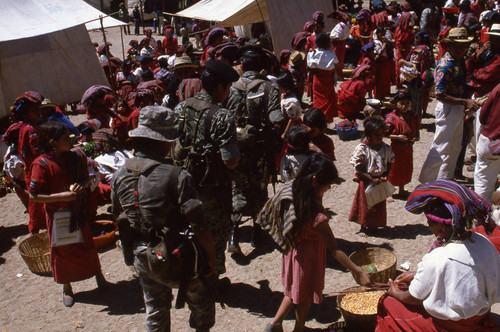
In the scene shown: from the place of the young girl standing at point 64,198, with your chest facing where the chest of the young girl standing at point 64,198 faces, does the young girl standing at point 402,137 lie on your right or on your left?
on your left

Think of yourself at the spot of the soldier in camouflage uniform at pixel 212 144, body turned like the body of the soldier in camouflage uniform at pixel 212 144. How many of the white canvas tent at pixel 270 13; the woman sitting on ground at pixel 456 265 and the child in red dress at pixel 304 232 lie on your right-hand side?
2

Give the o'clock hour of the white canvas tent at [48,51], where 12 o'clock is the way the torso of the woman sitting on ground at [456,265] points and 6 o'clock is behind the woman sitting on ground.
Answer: The white canvas tent is roughly at 12 o'clock from the woman sitting on ground.

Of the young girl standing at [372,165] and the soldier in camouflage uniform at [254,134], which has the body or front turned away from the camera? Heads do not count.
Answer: the soldier in camouflage uniform

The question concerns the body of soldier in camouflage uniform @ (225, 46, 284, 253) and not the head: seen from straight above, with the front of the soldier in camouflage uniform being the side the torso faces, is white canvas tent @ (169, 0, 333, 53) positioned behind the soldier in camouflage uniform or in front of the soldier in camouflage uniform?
in front

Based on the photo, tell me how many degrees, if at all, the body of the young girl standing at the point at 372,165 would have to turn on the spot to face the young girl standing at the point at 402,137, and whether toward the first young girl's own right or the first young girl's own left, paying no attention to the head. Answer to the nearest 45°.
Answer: approximately 135° to the first young girl's own left

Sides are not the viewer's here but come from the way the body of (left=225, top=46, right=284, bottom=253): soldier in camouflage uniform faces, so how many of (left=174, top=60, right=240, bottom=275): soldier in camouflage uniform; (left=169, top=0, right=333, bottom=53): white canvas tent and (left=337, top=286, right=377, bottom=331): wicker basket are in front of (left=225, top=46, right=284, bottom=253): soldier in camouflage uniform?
1

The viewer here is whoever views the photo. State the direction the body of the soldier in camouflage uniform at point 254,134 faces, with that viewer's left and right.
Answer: facing away from the viewer

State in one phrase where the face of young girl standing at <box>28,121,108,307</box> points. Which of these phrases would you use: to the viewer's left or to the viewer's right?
to the viewer's right

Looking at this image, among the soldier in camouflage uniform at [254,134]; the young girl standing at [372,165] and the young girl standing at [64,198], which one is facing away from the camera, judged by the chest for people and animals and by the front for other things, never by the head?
the soldier in camouflage uniform

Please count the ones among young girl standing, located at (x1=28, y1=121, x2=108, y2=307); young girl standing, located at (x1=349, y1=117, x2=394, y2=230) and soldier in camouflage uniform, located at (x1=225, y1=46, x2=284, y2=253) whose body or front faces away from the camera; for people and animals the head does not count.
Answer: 1

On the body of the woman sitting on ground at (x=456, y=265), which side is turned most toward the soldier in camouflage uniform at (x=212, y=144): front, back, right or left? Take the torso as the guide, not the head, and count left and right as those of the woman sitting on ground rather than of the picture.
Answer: front

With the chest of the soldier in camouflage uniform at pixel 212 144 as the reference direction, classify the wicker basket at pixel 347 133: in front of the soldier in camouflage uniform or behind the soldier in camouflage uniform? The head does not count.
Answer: in front

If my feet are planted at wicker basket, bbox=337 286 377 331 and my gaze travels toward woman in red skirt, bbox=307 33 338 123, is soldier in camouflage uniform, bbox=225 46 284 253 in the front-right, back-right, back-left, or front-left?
front-left

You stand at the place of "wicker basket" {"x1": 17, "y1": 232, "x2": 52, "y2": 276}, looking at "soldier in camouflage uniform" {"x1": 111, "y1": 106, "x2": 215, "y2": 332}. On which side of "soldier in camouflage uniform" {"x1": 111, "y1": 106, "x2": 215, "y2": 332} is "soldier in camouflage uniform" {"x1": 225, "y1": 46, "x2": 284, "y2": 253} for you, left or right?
left

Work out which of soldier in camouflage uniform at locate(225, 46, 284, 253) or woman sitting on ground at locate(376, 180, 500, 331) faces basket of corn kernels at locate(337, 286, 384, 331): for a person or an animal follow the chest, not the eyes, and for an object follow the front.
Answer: the woman sitting on ground

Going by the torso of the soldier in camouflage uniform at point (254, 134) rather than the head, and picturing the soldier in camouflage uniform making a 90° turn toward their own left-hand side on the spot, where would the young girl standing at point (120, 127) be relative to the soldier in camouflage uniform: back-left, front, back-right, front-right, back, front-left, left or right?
front-right
